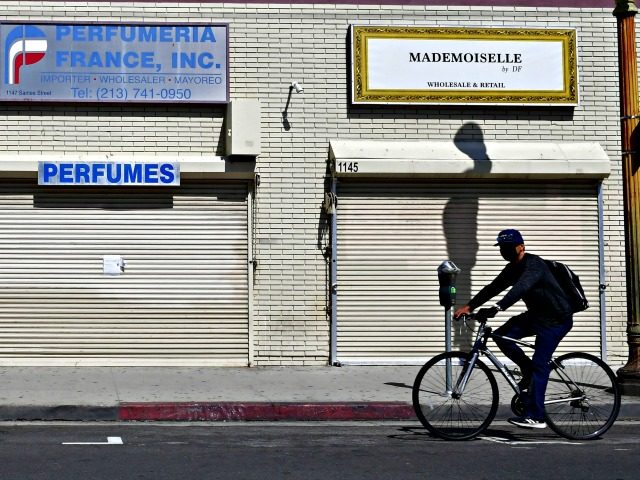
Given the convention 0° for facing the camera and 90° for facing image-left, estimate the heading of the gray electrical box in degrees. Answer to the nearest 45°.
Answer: approximately 0°

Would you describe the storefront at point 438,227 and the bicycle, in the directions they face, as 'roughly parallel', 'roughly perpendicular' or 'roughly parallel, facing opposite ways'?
roughly perpendicular

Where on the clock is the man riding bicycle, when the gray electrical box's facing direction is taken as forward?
The man riding bicycle is roughly at 11 o'clock from the gray electrical box.

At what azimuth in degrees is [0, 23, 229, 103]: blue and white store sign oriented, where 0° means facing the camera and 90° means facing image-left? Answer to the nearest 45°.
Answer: approximately 0°

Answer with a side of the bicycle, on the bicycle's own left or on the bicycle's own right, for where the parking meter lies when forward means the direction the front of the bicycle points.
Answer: on the bicycle's own right

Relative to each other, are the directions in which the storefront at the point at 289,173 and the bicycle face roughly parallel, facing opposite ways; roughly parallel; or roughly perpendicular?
roughly perpendicular

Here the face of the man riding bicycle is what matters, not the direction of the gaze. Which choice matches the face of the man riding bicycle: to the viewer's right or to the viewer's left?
to the viewer's left

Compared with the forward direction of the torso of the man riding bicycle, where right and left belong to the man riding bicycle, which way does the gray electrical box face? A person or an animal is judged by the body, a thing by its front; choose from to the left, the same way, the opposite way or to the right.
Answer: to the left

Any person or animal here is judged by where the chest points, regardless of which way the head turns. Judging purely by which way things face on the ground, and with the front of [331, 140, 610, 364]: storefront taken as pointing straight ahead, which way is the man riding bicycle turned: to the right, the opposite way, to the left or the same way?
to the right

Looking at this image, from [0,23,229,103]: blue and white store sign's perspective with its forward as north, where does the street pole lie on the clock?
The street pole is roughly at 10 o'clock from the blue and white store sign.

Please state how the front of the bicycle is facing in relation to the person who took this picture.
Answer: facing to the left of the viewer

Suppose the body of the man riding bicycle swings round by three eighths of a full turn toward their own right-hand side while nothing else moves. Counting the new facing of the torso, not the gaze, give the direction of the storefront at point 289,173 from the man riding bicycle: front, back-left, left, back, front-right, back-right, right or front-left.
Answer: left
